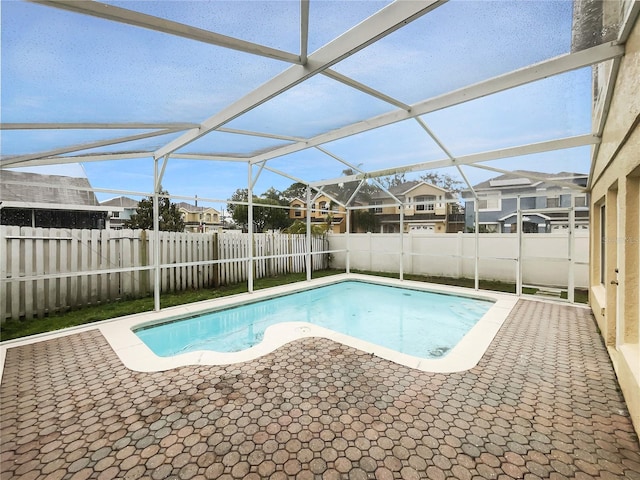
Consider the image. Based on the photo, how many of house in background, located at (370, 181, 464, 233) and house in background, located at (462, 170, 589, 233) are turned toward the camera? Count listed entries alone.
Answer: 2

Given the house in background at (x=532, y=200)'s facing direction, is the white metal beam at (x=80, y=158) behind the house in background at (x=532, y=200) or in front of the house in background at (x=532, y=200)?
in front

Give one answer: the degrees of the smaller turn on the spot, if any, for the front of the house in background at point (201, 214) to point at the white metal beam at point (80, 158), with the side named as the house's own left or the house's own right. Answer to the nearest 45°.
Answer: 0° — it already faces it

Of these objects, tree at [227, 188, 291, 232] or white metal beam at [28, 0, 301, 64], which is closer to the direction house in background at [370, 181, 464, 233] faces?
the white metal beam

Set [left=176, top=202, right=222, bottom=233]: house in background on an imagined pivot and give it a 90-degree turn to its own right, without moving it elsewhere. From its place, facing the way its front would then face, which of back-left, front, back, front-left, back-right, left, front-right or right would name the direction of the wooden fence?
left

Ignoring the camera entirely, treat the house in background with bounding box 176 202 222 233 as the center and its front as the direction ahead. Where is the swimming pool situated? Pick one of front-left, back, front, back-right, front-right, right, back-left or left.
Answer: front

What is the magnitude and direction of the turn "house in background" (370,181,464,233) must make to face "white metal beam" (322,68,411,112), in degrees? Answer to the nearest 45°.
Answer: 0° — it already faces it

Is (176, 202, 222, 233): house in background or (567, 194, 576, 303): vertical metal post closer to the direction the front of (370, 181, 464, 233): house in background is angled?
the vertical metal post

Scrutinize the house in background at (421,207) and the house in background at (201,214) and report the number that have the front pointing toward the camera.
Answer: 2

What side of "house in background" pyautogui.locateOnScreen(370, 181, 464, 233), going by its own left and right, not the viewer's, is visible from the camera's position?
front

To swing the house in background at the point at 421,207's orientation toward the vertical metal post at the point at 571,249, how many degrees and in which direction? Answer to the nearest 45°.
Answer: approximately 45° to its left

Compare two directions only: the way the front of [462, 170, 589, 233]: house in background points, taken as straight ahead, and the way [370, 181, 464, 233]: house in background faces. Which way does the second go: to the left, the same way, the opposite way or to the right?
the same way

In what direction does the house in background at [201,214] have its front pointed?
toward the camera

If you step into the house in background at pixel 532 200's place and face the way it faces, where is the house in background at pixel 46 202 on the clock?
the house in background at pixel 46 202 is roughly at 2 o'clock from the house in background at pixel 532 200.

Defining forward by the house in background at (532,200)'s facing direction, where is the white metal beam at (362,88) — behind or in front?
in front
